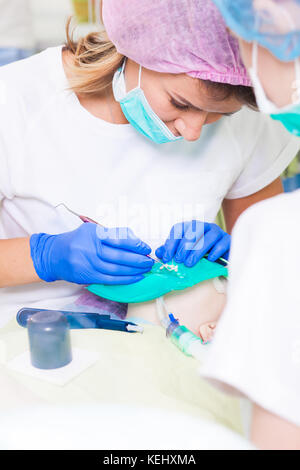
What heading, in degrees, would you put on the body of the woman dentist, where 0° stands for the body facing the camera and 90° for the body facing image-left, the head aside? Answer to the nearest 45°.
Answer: approximately 315°

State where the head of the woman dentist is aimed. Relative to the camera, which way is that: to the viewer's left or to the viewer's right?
to the viewer's right
